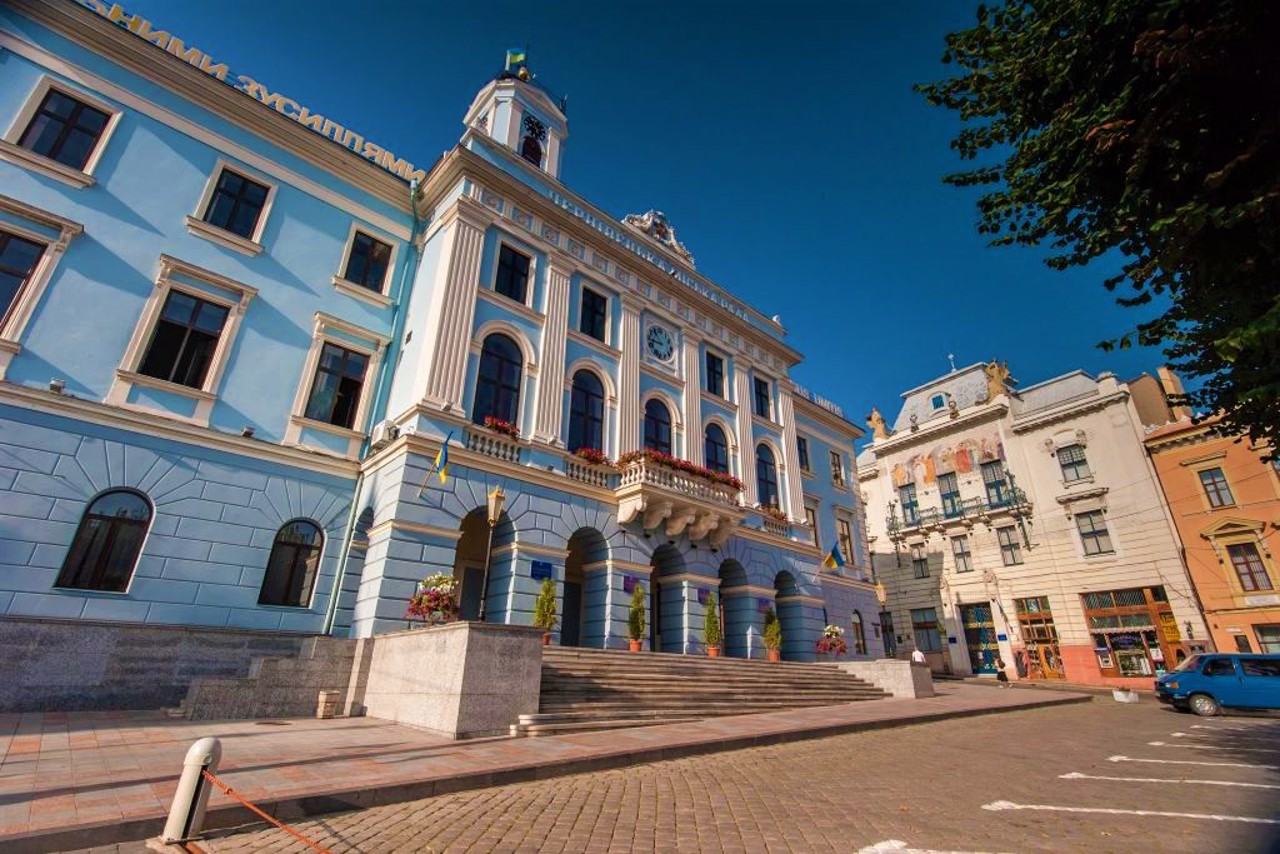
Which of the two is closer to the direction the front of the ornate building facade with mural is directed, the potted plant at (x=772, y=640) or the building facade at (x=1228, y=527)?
the potted plant

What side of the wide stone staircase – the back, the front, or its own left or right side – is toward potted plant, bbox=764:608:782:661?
left

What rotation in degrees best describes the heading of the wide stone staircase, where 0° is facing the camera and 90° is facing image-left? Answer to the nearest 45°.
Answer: approximately 315°

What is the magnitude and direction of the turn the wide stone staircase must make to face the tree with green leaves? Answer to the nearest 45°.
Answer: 0° — it already faces it

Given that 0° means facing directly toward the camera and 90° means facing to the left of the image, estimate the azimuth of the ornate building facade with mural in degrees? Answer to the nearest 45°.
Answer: approximately 45°

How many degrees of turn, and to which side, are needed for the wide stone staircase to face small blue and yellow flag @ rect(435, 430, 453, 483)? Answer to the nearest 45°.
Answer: approximately 90° to its right
